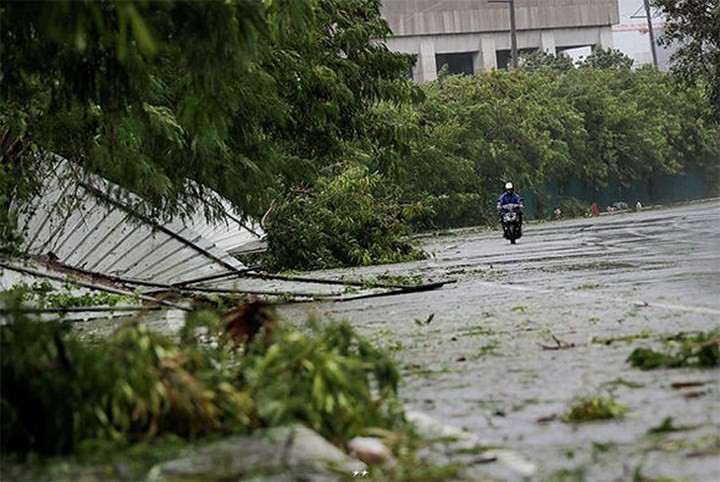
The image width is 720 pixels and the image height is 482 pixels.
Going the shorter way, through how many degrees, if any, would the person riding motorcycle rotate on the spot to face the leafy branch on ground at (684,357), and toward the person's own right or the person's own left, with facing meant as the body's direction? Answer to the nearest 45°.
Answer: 0° — they already face it

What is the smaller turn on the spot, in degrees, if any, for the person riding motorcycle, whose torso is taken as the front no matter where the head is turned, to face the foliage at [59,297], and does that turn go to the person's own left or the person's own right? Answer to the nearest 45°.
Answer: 0° — they already face it

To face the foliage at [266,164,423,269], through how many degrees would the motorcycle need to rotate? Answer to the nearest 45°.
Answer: approximately 45° to its right

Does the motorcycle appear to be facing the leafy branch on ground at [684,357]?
yes

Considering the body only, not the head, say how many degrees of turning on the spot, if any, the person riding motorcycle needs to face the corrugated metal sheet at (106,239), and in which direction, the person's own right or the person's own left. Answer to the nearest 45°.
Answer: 0° — they already face it

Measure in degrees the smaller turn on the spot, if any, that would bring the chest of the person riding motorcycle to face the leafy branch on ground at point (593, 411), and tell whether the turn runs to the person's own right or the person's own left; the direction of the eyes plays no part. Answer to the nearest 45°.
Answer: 0° — they already face it

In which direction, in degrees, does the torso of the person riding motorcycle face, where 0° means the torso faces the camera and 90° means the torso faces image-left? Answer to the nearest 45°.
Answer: approximately 0°
